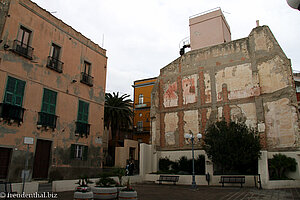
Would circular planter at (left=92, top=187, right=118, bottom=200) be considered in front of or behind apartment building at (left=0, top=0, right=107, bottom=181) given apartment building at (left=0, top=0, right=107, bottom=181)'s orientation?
in front

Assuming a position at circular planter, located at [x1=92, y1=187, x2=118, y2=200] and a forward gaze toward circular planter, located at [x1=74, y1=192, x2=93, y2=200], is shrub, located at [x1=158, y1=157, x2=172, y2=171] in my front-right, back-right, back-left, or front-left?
back-right

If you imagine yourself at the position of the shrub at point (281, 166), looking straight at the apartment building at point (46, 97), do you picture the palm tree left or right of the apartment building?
right

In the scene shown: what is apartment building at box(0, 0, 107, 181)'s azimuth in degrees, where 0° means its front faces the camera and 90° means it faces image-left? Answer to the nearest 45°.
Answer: approximately 315°

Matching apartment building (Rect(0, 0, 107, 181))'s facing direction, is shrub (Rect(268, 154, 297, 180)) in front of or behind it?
in front

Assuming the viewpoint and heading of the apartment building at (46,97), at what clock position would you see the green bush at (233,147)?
The green bush is roughly at 11 o'clock from the apartment building.

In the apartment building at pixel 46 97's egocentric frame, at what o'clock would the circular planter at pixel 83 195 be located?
The circular planter is roughly at 1 o'clock from the apartment building.

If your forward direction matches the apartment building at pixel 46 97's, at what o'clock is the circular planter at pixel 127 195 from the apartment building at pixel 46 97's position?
The circular planter is roughly at 1 o'clock from the apartment building.
